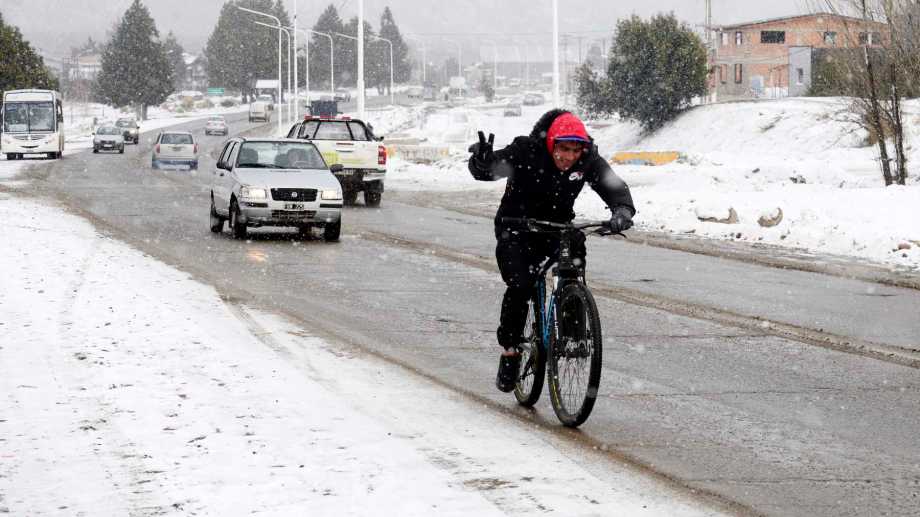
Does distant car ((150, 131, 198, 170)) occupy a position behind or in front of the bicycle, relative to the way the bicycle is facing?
behind

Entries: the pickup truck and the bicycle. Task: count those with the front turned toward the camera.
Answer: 1

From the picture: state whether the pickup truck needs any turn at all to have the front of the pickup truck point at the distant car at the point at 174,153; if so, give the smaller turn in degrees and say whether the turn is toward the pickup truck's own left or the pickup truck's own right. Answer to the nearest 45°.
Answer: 0° — it already faces it

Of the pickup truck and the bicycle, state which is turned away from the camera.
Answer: the pickup truck

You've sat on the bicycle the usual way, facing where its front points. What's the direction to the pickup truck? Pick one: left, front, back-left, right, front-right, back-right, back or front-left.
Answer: back

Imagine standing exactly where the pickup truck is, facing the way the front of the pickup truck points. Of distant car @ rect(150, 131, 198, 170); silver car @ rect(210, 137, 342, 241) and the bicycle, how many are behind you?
2

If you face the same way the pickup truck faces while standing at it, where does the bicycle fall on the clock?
The bicycle is roughly at 6 o'clock from the pickup truck.

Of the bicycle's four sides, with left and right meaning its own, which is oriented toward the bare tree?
back

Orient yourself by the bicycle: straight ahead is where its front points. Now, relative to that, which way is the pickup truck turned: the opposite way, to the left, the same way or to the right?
the opposite way

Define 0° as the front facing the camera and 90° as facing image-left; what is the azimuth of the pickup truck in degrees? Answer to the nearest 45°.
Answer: approximately 180°

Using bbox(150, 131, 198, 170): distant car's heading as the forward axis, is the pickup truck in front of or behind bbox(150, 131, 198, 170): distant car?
behind

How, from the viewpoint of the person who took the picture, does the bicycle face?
facing the viewer

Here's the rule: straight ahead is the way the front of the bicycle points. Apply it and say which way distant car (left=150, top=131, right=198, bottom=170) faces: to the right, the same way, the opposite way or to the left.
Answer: the opposite way

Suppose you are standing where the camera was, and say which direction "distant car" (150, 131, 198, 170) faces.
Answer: facing away from the viewer
